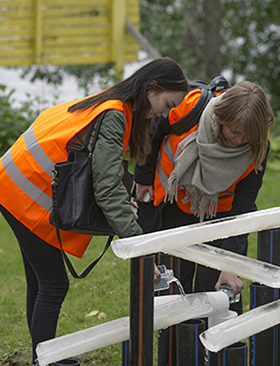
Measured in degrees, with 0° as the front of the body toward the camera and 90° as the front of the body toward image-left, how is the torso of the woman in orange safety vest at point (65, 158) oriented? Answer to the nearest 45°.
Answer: approximately 270°

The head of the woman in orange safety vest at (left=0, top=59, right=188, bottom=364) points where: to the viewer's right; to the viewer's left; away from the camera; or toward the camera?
to the viewer's right

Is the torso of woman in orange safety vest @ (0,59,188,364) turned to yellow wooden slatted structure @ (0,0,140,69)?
no

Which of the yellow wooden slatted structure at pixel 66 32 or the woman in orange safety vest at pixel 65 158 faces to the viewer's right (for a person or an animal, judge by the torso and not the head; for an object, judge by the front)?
the woman in orange safety vest

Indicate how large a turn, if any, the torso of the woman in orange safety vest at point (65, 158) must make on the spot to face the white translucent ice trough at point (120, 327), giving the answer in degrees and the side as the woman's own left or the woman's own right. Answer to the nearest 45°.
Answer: approximately 90° to the woman's own right

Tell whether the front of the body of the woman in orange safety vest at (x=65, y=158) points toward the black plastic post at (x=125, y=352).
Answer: no

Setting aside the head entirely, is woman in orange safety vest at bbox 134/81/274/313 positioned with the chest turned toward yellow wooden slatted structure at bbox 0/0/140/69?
no
